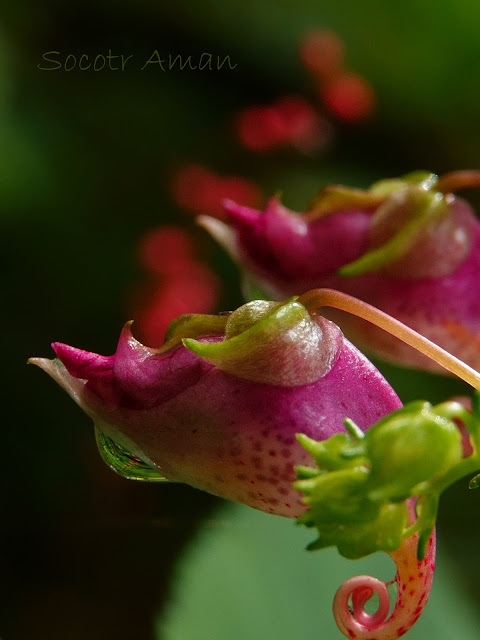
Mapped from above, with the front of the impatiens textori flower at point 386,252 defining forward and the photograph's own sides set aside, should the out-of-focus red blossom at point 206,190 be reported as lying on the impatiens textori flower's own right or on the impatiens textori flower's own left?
on the impatiens textori flower's own right

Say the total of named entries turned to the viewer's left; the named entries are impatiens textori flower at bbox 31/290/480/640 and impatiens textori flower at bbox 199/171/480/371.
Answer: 2

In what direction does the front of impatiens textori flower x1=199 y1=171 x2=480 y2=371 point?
to the viewer's left

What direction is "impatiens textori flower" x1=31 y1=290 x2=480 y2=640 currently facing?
to the viewer's left

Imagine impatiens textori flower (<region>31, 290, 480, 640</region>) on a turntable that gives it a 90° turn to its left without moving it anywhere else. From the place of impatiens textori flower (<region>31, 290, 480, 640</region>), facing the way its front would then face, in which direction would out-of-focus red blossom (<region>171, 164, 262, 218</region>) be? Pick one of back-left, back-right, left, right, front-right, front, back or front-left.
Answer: back
